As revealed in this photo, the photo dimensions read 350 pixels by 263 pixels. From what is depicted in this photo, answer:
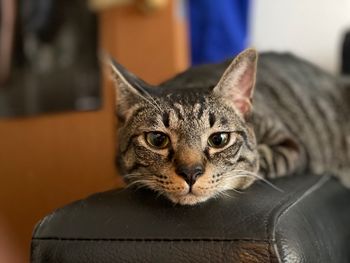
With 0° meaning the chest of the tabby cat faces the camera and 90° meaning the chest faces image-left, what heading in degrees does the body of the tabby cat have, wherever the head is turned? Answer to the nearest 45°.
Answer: approximately 45°

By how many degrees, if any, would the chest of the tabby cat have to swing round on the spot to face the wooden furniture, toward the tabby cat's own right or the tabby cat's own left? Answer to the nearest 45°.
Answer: approximately 90° to the tabby cat's own right

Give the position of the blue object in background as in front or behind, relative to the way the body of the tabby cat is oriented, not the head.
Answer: behind
